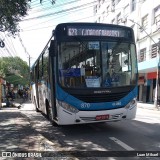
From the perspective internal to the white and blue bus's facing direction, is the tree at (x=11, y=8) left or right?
on its right

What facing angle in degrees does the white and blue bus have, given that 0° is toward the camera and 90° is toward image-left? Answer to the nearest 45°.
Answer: approximately 0°
